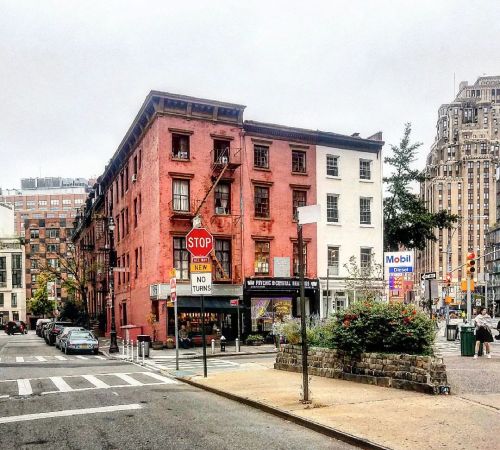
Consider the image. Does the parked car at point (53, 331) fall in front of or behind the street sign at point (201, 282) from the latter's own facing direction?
behind

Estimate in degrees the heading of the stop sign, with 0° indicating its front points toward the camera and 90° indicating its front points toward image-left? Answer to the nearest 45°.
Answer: approximately 0°
